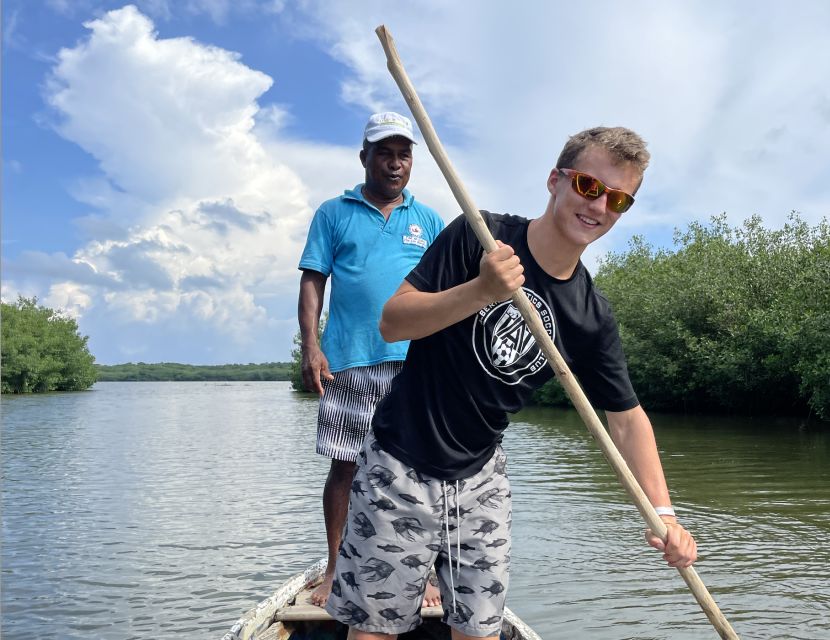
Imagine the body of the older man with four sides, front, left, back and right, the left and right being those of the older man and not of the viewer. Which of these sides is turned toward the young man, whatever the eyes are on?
front

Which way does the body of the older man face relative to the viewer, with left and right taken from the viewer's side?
facing the viewer
